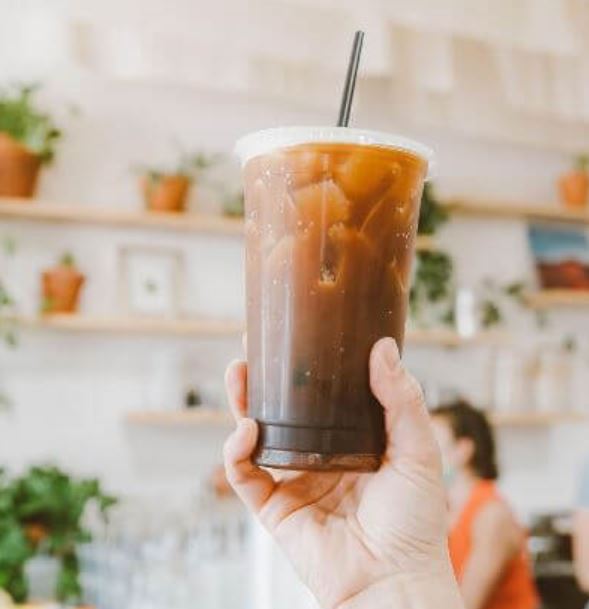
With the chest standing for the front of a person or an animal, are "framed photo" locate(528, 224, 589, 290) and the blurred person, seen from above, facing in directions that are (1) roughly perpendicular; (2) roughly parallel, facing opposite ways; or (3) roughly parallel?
roughly perpendicular

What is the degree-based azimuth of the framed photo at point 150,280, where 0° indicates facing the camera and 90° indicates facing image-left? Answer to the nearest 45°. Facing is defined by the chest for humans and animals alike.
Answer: approximately 0°

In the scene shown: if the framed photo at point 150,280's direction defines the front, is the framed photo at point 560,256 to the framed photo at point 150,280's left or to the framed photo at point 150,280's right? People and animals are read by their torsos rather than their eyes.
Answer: on its left

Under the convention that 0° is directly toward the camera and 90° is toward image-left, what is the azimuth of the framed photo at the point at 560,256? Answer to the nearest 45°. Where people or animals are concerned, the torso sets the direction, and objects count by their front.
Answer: approximately 0°

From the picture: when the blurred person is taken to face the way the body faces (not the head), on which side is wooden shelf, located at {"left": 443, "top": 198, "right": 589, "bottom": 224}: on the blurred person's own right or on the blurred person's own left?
on the blurred person's own right

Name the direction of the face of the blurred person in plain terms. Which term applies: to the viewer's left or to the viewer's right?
to the viewer's left

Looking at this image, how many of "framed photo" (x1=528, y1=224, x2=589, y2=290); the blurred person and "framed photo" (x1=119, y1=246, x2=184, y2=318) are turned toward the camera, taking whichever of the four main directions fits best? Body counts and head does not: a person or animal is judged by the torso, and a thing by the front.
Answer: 2

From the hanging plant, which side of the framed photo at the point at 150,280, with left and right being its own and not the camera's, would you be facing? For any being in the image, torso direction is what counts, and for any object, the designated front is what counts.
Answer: left

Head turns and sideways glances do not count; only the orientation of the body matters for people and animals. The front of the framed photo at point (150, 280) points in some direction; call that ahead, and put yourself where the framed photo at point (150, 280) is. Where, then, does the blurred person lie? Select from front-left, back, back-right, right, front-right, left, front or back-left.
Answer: front-left

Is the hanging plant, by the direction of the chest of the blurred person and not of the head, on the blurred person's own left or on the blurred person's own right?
on the blurred person's own right

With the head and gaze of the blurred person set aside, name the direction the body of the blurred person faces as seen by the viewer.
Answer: to the viewer's left

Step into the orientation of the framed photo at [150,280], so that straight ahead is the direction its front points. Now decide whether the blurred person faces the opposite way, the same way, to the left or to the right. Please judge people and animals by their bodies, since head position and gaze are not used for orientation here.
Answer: to the right
